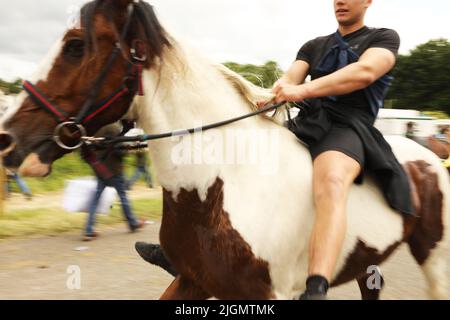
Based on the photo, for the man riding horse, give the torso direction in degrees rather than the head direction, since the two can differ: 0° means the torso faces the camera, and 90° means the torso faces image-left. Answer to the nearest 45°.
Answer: approximately 45°

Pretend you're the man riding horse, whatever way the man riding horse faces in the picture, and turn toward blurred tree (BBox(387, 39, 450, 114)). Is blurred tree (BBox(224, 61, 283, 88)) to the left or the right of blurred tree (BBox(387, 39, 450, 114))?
left

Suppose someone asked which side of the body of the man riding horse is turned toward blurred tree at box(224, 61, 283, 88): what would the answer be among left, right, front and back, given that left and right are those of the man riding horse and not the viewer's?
right

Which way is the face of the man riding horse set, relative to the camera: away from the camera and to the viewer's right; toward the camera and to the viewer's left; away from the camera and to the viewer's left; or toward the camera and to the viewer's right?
toward the camera and to the viewer's left
